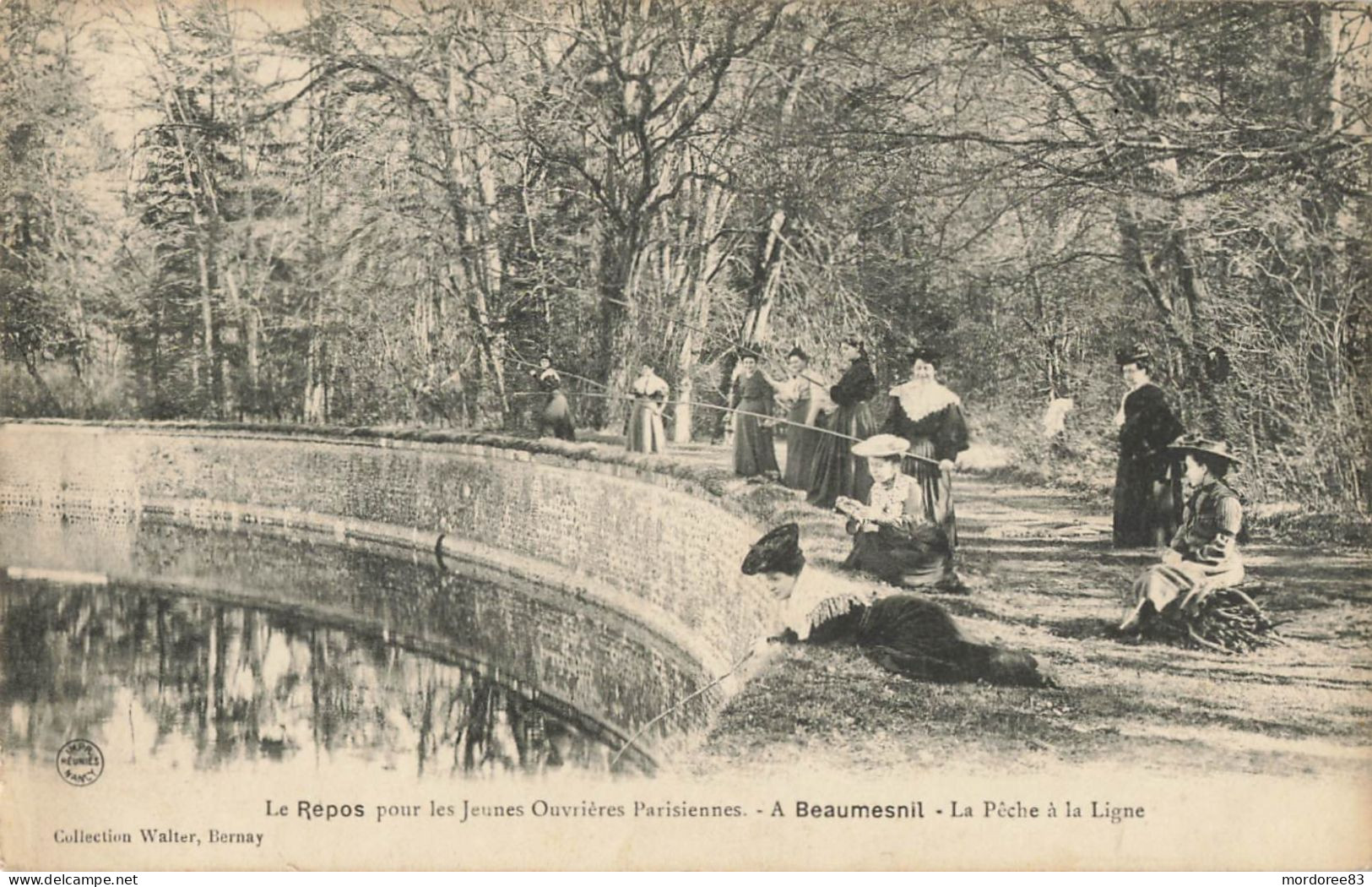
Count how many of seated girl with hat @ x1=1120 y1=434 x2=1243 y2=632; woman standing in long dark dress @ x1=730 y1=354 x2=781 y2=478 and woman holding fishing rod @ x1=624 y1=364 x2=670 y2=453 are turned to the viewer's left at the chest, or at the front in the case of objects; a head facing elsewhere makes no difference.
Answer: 1

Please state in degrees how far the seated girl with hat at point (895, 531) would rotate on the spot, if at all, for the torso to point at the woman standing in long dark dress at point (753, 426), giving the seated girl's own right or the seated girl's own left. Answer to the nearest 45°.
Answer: approximately 90° to the seated girl's own right

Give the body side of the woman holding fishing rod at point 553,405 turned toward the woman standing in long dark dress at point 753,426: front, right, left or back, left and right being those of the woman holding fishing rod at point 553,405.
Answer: left

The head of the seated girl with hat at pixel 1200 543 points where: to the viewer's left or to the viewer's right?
to the viewer's left

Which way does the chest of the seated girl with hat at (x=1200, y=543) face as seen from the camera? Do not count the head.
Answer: to the viewer's left

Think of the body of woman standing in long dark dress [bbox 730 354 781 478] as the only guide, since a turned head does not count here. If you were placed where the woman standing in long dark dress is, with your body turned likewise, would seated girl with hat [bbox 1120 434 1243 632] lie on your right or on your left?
on your left

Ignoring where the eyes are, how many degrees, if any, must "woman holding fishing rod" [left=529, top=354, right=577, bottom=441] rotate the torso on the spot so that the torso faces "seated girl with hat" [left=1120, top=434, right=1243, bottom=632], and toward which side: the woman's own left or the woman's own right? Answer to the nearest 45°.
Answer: approximately 90° to the woman's own left

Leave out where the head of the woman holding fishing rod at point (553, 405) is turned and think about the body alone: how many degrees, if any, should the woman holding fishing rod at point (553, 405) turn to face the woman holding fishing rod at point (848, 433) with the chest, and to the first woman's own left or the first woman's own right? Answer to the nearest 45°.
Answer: approximately 90° to the first woman's own left

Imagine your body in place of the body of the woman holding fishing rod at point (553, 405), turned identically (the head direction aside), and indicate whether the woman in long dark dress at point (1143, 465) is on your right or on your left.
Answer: on your left

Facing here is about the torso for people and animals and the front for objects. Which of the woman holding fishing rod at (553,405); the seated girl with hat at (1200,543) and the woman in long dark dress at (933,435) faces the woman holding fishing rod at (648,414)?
the seated girl with hat

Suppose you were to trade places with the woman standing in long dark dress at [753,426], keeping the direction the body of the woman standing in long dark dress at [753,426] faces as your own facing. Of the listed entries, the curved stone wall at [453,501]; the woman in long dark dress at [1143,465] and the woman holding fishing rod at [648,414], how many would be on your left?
1

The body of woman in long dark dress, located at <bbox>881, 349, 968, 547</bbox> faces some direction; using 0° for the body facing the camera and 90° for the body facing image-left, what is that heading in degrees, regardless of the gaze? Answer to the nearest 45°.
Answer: approximately 0°

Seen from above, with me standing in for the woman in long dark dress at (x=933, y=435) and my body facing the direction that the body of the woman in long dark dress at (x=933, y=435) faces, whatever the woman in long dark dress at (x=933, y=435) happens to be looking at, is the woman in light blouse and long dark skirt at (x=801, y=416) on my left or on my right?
on my right

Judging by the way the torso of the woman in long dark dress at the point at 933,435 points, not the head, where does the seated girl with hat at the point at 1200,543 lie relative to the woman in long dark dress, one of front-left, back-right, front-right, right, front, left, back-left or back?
left
